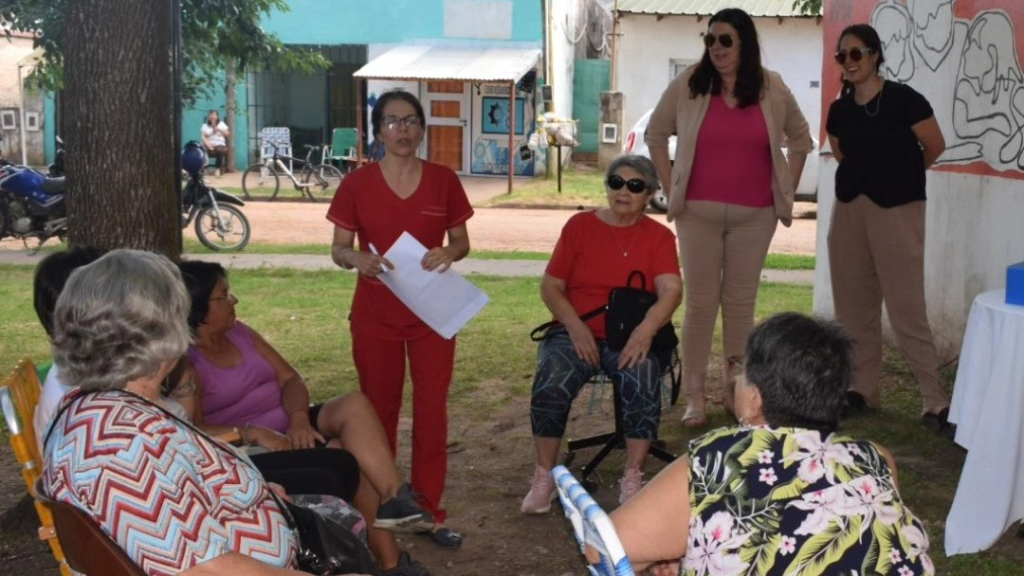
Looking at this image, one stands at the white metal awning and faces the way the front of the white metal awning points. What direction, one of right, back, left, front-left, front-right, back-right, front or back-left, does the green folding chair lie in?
back-right

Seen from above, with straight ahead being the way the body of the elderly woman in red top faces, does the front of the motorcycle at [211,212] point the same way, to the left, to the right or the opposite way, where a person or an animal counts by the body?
to the left

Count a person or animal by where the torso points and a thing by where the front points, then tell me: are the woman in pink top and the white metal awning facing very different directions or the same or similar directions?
same or similar directions

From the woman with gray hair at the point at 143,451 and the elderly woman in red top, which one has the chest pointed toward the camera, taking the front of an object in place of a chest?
the elderly woman in red top

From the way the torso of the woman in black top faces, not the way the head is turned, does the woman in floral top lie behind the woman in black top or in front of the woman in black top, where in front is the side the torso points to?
in front

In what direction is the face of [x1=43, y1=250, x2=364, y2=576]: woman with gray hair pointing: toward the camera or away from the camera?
away from the camera

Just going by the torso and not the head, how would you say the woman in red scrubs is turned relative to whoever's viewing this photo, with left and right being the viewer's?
facing the viewer

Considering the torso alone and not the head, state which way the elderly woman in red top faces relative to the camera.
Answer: toward the camera

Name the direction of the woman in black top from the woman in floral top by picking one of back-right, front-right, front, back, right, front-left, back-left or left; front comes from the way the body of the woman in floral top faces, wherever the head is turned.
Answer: front-right

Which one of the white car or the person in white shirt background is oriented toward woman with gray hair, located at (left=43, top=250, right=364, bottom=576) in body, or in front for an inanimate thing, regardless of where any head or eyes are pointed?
the person in white shirt background

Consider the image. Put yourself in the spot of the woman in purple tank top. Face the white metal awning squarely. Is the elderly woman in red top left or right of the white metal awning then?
right

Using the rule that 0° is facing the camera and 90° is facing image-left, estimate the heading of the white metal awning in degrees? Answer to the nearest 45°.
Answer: approximately 0°

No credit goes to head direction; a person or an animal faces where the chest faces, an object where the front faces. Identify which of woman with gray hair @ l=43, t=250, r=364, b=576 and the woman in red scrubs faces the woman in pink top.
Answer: the woman with gray hair

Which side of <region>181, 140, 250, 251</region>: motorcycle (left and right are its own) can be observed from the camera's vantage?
right

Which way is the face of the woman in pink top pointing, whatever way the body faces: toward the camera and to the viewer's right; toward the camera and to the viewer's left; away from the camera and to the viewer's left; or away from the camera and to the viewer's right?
toward the camera and to the viewer's left

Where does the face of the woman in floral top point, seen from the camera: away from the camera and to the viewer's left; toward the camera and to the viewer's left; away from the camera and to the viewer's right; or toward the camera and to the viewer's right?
away from the camera and to the viewer's left

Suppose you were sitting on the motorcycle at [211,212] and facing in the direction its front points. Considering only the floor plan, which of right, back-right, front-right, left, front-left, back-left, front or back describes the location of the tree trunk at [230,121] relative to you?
left

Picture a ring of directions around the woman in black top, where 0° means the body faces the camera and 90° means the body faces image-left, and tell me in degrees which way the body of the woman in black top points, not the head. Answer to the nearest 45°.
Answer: approximately 45°

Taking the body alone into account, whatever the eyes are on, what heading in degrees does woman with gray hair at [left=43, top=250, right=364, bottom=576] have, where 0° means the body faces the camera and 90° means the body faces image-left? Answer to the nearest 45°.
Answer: approximately 225°
